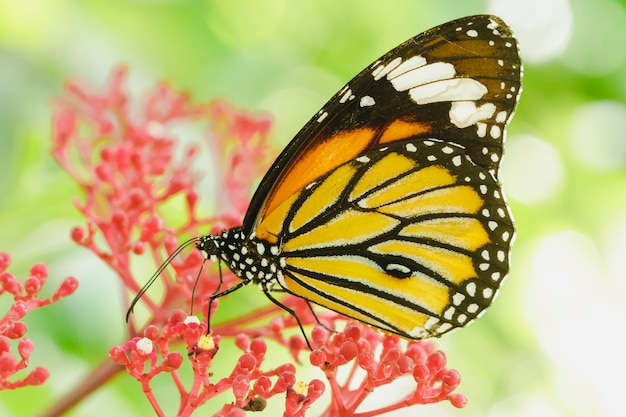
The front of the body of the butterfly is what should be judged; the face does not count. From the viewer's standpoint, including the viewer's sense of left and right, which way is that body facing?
facing to the left of the viewer

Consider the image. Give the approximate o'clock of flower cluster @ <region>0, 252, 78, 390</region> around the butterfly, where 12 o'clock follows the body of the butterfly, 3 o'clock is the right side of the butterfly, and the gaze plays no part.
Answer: The flower cluster is roughly at 11 o'clock from the butterfly.
